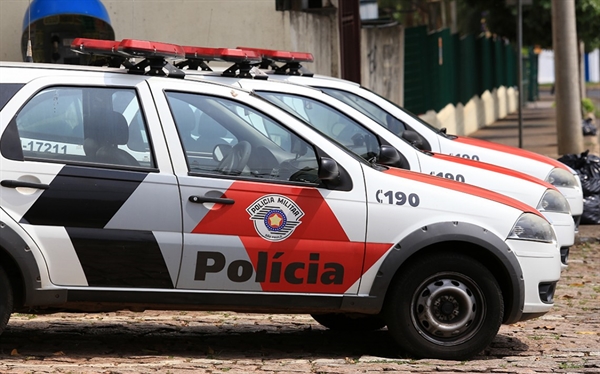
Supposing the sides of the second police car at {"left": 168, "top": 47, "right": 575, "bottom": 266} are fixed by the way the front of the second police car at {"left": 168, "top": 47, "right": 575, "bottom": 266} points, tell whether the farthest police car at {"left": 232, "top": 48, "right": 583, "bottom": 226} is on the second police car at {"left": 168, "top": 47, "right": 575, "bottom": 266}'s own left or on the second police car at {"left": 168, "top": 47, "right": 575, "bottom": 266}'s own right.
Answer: on the second police car at {"left": 168, "top": 47, "right": 575, "bottom": 266}'s own left

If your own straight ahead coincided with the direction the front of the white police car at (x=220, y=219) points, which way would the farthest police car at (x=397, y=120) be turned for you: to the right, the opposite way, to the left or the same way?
the same way

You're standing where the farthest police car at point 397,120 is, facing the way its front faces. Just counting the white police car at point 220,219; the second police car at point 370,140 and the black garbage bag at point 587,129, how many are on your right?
2

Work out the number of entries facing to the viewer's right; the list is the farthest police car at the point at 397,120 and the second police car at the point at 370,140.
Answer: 2

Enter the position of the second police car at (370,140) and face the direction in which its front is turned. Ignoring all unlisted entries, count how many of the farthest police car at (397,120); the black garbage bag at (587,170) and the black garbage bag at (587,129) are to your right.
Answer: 0

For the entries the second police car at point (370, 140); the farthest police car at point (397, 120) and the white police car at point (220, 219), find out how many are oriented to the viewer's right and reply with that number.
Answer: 3

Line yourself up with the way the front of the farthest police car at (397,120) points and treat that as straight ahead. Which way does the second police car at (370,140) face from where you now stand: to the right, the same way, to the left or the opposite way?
the same way

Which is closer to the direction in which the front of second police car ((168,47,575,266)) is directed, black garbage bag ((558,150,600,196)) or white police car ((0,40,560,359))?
the black garbage bag

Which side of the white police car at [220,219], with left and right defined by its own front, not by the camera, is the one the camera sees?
right

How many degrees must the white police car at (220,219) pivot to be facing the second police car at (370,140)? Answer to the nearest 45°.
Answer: approximately 90° to its left

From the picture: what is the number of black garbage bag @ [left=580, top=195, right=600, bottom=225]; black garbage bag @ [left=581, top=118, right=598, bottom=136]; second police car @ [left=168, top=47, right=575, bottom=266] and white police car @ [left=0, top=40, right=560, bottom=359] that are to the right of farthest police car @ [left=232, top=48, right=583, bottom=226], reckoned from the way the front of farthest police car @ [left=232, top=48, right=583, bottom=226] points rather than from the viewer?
2

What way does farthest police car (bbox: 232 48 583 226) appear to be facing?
to the viewer's right

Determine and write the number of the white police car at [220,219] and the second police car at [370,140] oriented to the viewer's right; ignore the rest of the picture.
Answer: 2

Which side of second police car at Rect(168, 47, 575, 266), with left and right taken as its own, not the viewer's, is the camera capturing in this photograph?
right

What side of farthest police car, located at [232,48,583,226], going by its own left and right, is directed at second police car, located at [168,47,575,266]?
right

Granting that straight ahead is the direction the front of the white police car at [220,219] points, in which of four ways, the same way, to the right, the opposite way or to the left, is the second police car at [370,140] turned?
the same way
